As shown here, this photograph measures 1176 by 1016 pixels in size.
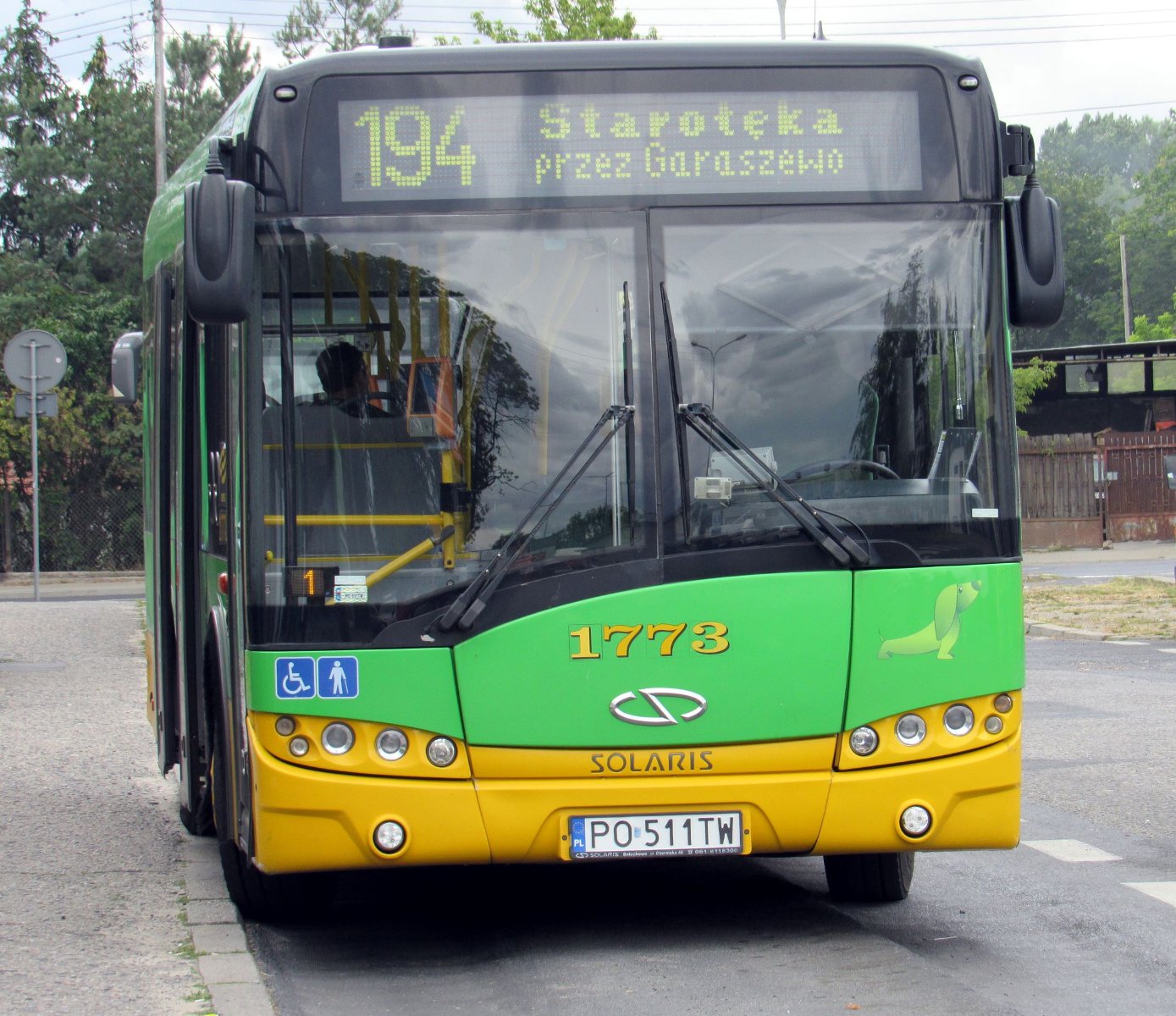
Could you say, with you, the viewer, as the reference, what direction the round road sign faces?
facing away from the viewer

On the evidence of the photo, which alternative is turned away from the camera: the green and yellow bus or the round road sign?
the round road sign

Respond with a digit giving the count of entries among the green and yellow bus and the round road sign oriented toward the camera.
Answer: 1

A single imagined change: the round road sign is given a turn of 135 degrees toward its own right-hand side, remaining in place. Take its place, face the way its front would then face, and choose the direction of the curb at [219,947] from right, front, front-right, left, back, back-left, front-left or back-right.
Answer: front-right

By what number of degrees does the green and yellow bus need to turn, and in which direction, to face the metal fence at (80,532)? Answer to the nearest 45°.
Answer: approximately 180°

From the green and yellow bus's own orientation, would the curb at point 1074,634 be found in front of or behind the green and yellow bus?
behind

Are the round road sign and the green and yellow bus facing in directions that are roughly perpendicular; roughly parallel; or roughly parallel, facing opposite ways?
roughly parallel, facing opposite ways

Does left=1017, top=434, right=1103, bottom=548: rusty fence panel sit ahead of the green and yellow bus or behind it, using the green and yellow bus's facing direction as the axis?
behind

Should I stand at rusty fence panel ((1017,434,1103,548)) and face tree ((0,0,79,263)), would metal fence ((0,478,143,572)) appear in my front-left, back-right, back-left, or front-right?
front-left

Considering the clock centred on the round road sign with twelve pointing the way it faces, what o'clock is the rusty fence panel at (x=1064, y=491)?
The rusty fence panel is roughly at 2 o'clock from the round road sign.

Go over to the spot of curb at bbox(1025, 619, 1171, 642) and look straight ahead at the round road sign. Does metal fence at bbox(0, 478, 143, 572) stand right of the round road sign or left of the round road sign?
right

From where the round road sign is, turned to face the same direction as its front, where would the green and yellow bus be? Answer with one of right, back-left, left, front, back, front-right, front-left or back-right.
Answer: back

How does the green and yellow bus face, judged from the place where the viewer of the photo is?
facing the viewer

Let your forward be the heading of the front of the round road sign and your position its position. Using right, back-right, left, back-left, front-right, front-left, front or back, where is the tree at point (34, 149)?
front

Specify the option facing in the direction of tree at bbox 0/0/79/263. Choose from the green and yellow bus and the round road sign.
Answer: the round road sign

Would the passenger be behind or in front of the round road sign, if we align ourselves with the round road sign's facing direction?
behind

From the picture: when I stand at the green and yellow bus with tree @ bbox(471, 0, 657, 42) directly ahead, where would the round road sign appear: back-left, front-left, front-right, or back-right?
front-left
